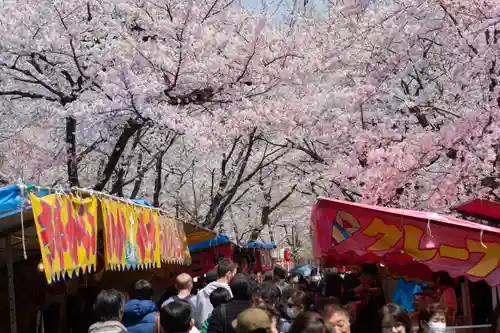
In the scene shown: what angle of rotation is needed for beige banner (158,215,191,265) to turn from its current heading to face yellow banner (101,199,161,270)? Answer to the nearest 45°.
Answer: approximately 45° to its right

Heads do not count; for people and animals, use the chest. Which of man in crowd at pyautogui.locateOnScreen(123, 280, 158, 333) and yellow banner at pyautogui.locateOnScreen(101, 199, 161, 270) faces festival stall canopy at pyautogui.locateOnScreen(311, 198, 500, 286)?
the yellow banner

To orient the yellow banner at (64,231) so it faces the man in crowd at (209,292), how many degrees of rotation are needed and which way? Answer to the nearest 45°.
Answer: approximately 90° to its left

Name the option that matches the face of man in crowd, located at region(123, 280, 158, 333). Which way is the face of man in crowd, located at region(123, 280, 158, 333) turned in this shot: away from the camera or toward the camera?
away from the camera

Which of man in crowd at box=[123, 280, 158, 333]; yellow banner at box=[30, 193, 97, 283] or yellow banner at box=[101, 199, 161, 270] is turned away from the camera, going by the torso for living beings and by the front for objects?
the man in crowd

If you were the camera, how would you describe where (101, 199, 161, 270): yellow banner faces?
facing the viewer and to the right of the viewer

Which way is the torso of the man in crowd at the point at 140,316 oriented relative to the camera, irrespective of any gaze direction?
away from the camera

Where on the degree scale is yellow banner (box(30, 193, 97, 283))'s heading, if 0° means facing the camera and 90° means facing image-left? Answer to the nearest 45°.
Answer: approximately 315°

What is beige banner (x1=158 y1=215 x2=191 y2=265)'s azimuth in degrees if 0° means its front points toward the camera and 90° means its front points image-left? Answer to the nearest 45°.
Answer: approximately 315°

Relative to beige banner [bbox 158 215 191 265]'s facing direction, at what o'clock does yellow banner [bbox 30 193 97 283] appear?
yellow banner [bbox 30 193 97 283] is roughly at 2 o'clock from beige banner [bbox 158 215 191 265].

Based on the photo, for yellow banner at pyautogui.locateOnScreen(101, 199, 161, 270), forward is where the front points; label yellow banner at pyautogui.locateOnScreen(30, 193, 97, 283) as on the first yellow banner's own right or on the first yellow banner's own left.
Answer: on the first yellow banner's own right

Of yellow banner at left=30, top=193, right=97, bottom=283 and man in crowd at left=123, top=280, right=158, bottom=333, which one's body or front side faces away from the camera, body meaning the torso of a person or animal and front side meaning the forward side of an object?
the man in crowd
